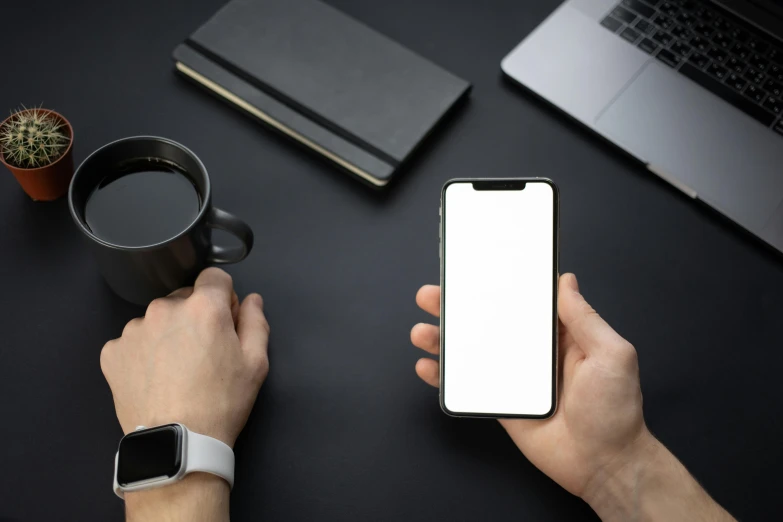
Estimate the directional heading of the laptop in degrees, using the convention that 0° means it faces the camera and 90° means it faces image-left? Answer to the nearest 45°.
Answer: approximately 45°

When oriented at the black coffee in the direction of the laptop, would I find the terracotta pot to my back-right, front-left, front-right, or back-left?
back-left

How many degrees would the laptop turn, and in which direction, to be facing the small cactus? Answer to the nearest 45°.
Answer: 0° — it already faces it
